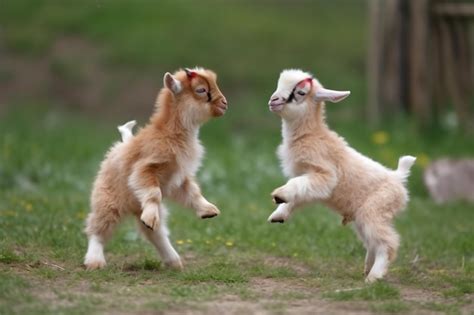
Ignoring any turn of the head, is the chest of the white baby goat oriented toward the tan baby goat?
yes

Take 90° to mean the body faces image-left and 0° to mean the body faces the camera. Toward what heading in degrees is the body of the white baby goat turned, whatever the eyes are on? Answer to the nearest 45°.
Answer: approximately 90°
